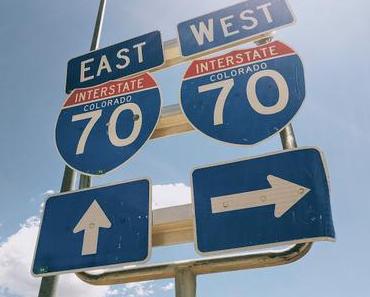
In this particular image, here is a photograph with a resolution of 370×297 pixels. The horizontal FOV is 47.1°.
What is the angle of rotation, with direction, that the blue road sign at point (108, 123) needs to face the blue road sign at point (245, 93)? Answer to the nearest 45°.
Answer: approximately 45° to its left

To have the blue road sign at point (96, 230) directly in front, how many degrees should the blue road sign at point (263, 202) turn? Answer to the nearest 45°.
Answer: approximately 90° to its right

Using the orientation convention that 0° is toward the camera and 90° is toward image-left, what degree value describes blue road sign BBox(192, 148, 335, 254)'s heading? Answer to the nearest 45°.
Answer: approximately 0°

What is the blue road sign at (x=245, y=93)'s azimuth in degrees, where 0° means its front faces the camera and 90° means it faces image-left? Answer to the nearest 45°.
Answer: approximately 0°

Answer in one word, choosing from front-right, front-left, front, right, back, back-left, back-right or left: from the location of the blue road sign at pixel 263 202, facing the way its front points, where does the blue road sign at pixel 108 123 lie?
right

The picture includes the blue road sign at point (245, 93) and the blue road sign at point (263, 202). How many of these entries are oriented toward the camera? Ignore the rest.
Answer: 2

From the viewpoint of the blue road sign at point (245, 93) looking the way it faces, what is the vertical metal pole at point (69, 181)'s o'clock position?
The vertical metal pole is roughly at 4 o'clock from the blue road sign.
